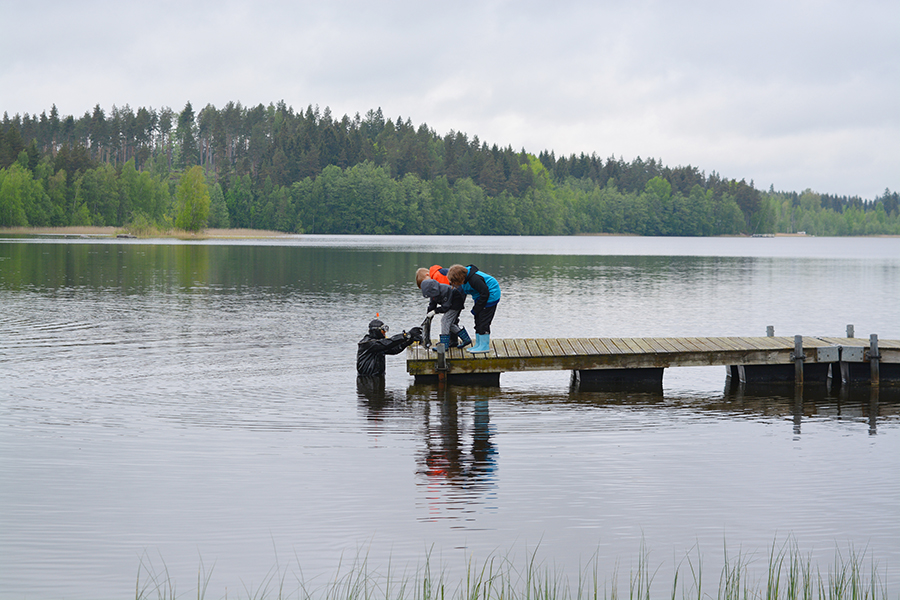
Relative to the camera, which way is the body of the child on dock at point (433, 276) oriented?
to the viewer's left

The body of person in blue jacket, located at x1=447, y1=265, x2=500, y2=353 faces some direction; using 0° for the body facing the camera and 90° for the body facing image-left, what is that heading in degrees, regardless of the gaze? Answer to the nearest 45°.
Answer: approximately 90°

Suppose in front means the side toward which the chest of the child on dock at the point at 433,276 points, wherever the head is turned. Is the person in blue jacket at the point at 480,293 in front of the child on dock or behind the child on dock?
behind

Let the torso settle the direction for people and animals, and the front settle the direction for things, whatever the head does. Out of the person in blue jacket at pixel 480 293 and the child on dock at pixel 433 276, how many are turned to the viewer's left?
2

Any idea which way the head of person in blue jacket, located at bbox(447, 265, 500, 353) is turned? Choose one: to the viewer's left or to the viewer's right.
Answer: to the viewer's left

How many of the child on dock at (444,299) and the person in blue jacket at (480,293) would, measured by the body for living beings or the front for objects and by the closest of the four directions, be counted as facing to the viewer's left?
2

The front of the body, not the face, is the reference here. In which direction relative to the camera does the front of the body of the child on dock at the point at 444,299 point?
to the viewer's left
